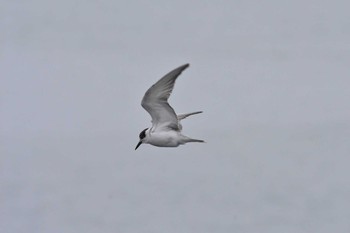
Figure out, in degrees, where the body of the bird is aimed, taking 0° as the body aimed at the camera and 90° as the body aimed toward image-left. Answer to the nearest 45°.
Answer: approximately 90°
